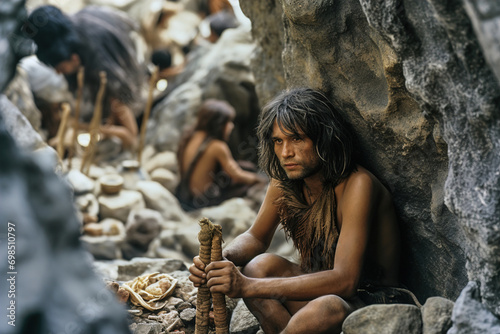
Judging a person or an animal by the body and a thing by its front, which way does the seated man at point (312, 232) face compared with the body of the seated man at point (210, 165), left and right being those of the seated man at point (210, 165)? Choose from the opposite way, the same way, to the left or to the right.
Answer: the opposite way

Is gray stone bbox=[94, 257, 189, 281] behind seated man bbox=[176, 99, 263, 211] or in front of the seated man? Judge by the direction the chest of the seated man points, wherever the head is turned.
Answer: behind

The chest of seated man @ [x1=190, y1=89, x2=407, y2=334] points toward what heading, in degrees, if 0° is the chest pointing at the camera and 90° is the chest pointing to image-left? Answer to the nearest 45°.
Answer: approximately 45°

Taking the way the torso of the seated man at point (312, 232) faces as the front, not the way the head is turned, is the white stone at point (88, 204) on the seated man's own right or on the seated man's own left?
on the seated man's own right

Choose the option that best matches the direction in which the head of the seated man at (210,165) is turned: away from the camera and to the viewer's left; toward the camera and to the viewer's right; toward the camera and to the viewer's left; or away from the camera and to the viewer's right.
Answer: away from the camera and to the viewer's right

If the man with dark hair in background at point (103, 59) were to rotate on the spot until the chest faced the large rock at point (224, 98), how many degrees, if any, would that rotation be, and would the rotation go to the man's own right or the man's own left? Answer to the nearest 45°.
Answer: approximately 135° to the man's own left

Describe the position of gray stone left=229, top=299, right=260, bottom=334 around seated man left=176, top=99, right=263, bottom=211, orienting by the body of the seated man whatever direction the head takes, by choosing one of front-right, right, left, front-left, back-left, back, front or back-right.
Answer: back-right

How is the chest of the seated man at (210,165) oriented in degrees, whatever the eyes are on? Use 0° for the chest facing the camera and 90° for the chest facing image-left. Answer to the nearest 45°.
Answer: approximately 225°

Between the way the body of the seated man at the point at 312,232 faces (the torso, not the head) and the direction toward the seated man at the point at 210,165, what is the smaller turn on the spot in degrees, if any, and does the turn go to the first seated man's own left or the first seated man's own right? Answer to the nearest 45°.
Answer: approximately 135° to the first seated man's own right

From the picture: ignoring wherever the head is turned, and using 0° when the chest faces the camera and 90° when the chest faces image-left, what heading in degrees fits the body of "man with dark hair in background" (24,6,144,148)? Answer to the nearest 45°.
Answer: approximately 45°

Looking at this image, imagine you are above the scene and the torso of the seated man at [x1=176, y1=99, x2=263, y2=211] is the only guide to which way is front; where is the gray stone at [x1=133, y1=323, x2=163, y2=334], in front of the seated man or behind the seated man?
behind

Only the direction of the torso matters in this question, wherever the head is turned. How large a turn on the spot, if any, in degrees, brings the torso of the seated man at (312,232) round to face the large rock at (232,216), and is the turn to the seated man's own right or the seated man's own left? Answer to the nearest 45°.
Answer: approximately 135° to the seated man's own right
